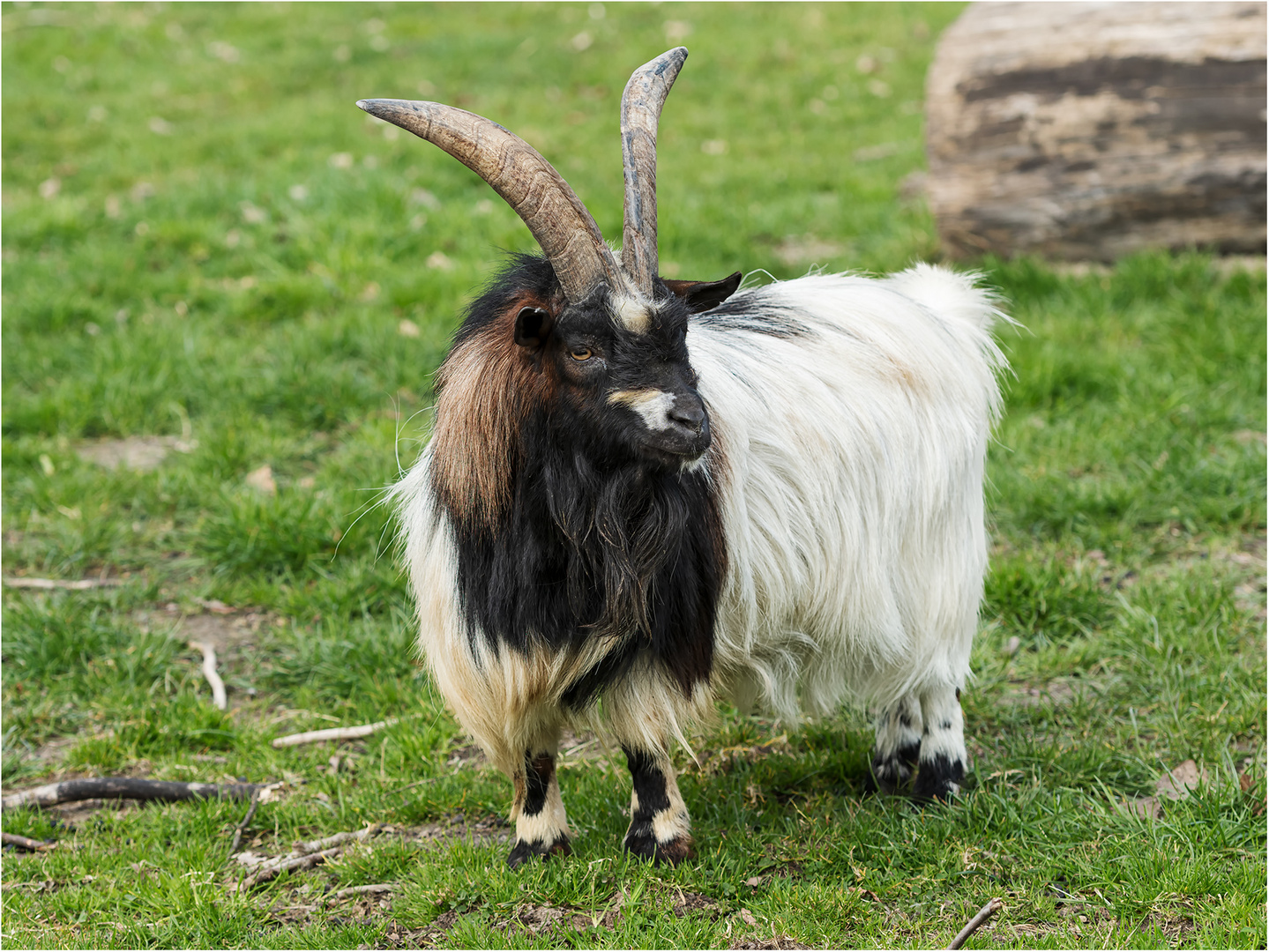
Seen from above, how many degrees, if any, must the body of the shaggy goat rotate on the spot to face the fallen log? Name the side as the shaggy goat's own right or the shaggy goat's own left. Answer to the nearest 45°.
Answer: approximately 180°

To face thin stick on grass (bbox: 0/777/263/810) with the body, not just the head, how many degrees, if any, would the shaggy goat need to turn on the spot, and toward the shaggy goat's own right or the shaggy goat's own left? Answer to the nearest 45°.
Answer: approximately 45° to the shaggy goat's own right

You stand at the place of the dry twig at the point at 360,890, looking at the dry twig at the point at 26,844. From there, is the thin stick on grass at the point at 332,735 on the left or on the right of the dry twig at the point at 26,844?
right

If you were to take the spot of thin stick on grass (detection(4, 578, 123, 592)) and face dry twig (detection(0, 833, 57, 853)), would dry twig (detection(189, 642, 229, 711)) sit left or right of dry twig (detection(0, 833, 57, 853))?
left

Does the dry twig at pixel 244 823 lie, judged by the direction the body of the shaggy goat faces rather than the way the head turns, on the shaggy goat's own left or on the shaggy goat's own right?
on the shaggy goat's own right

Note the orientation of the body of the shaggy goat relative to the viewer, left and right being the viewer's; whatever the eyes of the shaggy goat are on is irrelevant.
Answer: facing the viewer and to the left of the viewer

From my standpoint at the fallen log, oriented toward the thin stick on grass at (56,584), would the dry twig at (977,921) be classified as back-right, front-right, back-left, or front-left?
front-left

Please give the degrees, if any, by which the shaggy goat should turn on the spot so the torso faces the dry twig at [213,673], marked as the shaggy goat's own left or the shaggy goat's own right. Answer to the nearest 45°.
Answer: approximately 90° to the shaggy goat's own right

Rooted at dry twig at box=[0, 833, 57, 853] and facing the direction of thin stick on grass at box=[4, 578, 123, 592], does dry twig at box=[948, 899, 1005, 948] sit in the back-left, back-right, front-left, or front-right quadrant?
back-right
